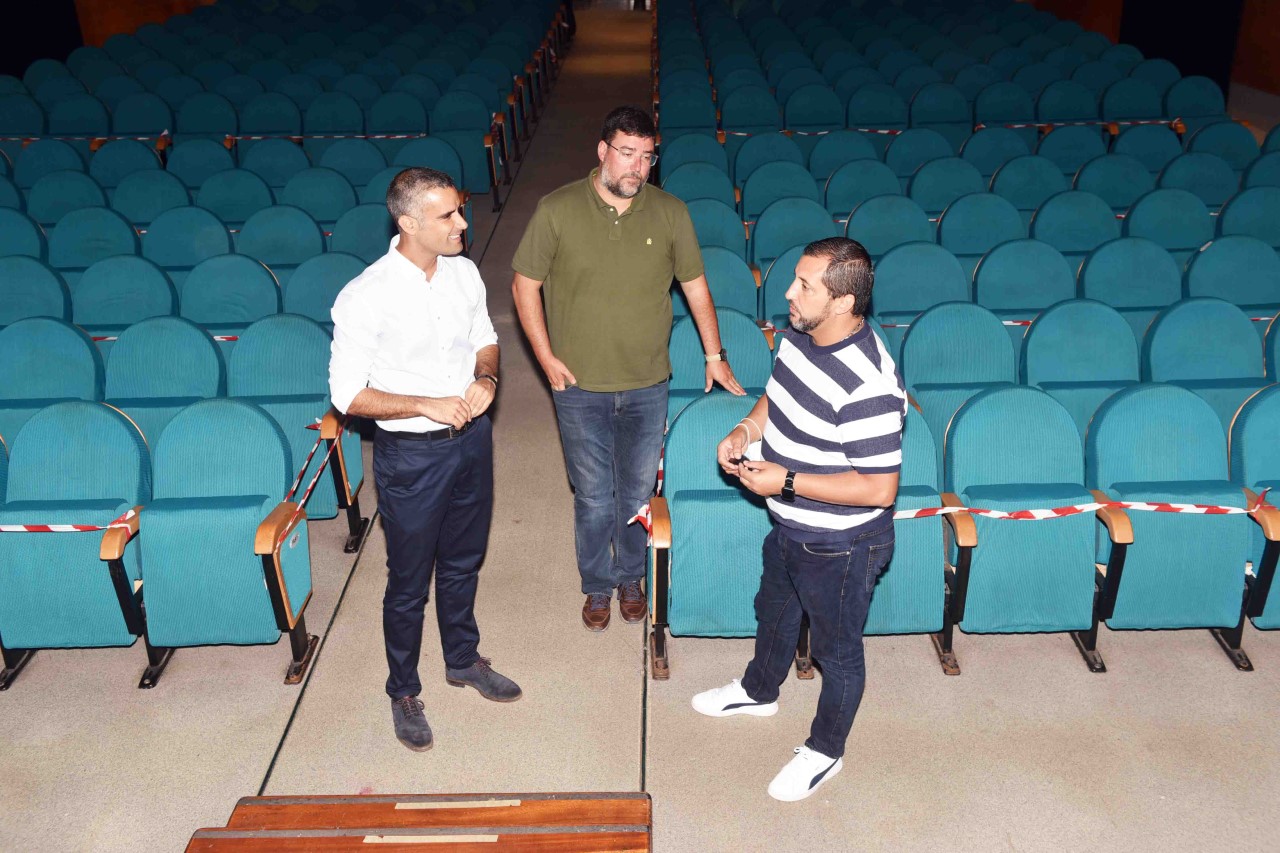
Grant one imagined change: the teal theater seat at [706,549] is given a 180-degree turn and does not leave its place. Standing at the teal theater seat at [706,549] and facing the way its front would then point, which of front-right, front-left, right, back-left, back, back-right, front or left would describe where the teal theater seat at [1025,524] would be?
right

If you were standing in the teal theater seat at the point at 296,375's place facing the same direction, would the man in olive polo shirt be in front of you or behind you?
in front

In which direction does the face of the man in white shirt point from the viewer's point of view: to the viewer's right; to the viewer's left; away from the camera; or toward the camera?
to the viewer's right

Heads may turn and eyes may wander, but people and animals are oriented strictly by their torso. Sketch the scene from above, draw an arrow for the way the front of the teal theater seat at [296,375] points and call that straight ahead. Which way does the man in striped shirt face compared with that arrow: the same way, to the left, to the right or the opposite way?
to the right

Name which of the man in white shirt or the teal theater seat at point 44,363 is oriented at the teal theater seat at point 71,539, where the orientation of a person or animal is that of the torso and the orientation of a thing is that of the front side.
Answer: the teal theater seat at point 44,363

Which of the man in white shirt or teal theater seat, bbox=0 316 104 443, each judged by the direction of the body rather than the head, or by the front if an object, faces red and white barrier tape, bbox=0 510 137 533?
the teal theater seat

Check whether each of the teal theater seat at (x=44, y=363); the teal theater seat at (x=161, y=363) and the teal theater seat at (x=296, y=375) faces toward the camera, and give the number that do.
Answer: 3

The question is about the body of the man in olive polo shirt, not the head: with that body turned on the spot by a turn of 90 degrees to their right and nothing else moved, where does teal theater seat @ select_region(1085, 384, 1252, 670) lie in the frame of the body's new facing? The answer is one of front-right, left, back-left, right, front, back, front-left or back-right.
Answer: back

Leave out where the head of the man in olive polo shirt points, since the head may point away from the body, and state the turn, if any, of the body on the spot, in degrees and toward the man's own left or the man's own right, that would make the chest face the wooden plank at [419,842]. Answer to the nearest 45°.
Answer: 0° — they already face it

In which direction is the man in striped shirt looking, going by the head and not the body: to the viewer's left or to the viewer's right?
to the viewer's left

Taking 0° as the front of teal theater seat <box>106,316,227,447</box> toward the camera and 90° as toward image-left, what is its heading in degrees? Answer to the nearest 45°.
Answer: approximately 0°

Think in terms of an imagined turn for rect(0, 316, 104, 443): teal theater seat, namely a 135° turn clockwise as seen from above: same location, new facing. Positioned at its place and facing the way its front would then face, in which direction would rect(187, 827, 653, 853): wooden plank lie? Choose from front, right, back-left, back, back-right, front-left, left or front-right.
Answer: back-left

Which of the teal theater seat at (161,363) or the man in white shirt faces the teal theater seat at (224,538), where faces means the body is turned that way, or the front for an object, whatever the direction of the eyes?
the teal theater seat at (161,363)

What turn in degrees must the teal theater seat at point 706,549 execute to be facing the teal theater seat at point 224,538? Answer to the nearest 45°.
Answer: approximately 90° to its right

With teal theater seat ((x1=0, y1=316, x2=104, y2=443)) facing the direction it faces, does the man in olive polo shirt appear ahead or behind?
ahead
